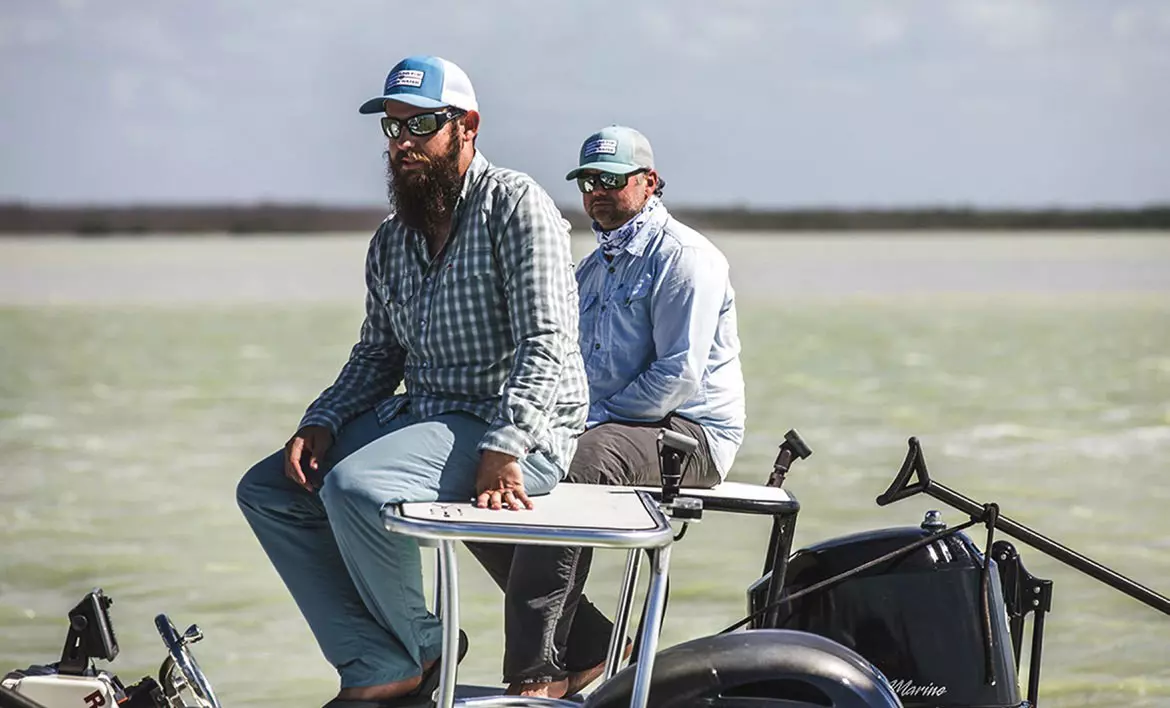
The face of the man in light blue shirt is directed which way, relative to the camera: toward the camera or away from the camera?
toward the camera

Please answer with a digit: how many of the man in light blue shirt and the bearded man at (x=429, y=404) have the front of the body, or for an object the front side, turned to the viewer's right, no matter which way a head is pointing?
0

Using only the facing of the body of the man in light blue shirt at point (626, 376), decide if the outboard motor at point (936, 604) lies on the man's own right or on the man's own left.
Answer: on the man's own left

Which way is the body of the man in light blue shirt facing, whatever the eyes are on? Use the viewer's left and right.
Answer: facing the viewer and to the left of the viewer

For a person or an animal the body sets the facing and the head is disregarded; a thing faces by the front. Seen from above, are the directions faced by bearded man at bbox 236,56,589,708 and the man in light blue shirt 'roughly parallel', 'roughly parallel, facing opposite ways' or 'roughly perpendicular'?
roughly parallel

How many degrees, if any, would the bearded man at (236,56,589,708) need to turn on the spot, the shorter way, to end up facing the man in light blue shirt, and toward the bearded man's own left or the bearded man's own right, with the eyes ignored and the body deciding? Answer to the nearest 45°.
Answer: approximately 180°
